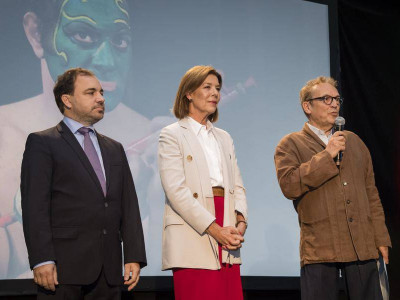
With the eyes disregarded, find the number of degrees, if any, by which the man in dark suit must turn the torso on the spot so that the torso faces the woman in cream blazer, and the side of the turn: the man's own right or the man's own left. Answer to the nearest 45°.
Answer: approximately 45° to the man's own left

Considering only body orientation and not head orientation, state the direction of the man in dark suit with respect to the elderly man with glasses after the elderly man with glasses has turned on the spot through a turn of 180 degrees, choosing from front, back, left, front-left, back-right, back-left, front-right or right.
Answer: left

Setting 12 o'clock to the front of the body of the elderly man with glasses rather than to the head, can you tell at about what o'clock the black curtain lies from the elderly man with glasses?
The black curtain is roughly at 8 o'clock from the elderly man with glasses.

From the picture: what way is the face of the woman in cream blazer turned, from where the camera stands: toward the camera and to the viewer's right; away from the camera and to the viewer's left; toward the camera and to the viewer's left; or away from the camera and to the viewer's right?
toward the camera and to the viewer's right

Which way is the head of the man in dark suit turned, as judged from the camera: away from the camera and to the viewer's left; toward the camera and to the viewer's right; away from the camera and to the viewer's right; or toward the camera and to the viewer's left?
toward the camera and to the viewer's right

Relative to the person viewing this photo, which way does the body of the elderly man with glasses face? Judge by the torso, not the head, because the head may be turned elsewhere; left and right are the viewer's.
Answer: facing the viewer and to the right of the viewer

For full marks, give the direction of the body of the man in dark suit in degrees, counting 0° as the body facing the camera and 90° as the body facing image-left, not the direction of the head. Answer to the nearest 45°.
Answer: approximately 315°

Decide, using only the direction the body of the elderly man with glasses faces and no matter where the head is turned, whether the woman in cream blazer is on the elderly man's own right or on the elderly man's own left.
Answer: on the elderly man's own right

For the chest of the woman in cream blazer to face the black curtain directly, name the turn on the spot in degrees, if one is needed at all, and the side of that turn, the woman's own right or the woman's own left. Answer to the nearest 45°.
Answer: approximately 90° to the woman's own left

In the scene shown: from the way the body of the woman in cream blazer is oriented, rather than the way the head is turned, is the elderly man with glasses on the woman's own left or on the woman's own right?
on the woman's own left

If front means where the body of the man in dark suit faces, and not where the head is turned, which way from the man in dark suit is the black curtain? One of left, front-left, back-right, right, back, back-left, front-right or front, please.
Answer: left
